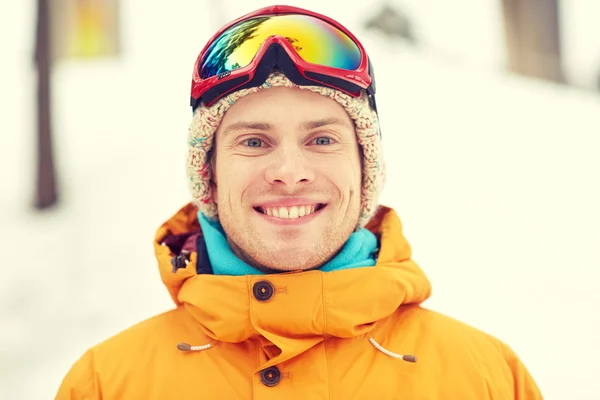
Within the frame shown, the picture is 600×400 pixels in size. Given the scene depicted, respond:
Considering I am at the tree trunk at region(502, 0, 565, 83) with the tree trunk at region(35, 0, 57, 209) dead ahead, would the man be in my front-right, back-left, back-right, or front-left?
front-left

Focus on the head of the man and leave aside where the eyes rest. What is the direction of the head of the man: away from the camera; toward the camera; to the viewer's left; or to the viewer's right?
toward the camera

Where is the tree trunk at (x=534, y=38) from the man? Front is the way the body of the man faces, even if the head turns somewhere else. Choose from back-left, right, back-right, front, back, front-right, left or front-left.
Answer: back-left

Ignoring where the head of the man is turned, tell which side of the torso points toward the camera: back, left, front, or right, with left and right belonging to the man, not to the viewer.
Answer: front

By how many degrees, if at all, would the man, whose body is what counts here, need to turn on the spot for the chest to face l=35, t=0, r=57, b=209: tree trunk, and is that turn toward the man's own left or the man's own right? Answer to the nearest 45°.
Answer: approximately 135° to the man's own right
